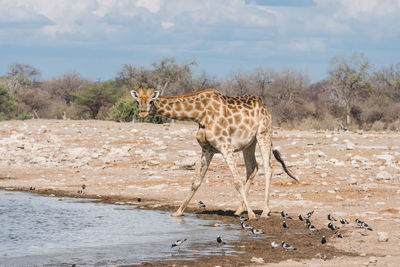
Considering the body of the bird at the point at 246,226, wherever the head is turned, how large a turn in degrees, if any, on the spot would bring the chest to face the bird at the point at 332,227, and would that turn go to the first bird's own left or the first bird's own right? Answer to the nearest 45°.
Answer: approximately 180°

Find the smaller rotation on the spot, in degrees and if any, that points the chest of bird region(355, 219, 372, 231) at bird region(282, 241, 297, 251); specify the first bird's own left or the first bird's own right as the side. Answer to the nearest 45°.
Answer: approximately 45° to the first bird's own left

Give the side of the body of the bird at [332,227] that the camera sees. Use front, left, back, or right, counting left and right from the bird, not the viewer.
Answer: left

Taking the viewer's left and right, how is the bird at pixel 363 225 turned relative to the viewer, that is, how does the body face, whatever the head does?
facing to the left of the viewer

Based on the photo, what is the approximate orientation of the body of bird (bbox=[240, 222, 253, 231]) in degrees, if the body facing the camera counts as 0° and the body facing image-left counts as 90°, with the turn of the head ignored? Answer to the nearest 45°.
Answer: approximately 90°

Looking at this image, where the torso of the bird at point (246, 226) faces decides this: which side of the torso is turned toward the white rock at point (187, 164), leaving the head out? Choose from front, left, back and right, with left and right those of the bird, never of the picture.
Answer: right
